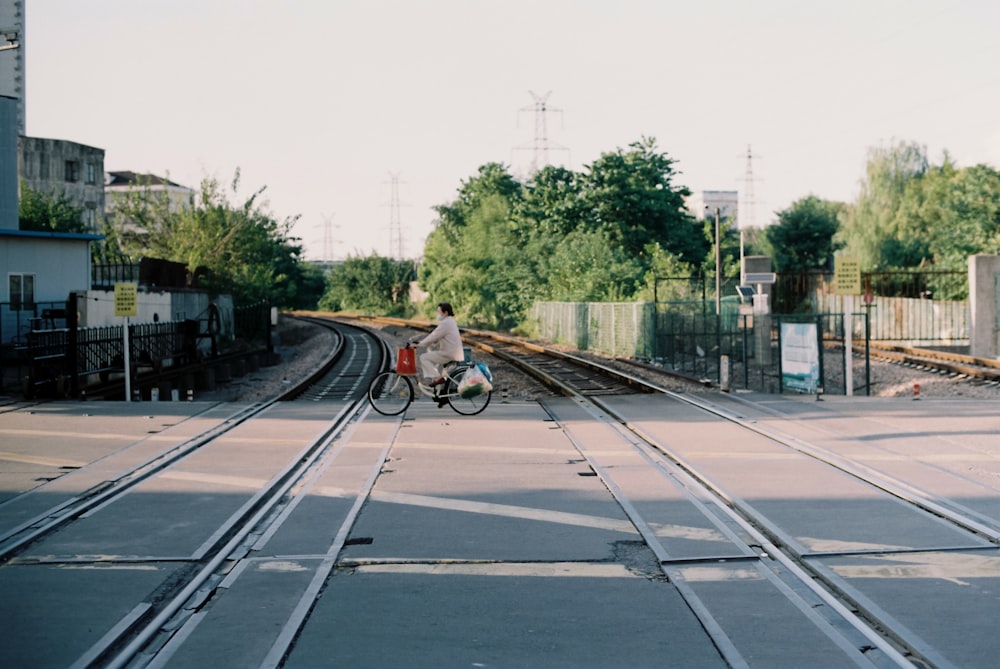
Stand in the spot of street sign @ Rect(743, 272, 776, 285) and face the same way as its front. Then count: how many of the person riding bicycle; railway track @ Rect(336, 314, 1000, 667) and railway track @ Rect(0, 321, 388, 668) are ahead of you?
3

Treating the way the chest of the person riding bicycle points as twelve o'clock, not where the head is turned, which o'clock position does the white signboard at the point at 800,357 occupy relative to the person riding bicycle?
The white signboard is roughly at 5 o'clock from the person riding bicycle.

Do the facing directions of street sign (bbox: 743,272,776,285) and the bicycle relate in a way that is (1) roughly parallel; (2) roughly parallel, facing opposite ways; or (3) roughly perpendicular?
roughly perpendicular

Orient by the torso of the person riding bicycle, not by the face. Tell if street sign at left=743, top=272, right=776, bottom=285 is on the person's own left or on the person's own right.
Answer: on the person's own right

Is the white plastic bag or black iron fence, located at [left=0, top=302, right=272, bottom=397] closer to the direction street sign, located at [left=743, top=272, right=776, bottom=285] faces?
the white plastic bag

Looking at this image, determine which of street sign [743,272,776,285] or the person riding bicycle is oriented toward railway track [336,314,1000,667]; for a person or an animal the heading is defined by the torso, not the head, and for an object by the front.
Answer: the street sign

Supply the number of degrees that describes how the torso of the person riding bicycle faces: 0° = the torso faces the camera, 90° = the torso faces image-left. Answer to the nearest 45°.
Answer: approximately 90°

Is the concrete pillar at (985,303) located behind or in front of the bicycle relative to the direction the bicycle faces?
behind

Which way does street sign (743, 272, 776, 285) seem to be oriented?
toward the camera

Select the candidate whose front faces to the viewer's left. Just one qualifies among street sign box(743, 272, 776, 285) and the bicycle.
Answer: the bicycle

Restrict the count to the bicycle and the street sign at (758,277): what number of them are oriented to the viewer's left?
1

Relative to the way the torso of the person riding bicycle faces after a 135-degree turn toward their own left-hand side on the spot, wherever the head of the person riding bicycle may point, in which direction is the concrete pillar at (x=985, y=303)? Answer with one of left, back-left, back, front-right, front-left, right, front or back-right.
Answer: left

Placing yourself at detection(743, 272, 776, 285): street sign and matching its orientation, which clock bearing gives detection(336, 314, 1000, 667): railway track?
The railway track is roughly at 12 o'clock from the street sign.

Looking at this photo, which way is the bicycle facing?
to the viewer's left

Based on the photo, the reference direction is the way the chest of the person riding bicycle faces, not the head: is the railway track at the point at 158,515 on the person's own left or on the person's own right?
on the person's own left
